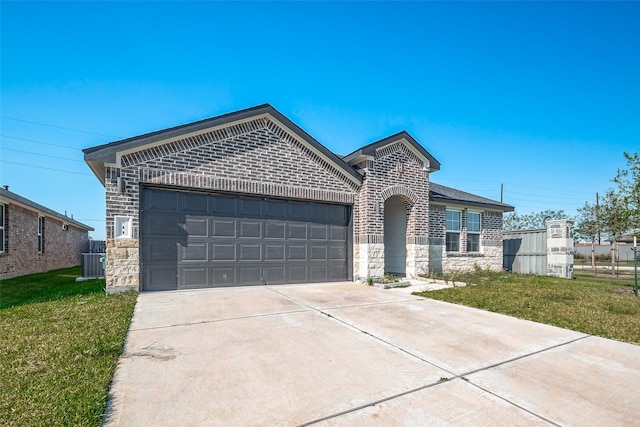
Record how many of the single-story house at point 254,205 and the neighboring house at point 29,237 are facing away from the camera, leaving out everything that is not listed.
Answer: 0

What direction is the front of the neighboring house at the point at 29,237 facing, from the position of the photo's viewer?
facing the viewer

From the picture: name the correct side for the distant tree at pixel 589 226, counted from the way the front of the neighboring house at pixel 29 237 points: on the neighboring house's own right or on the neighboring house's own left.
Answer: on the neighboring house's own left

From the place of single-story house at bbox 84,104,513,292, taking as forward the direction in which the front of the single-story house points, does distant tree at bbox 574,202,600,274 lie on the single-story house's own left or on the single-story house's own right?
on the single-story house's own left

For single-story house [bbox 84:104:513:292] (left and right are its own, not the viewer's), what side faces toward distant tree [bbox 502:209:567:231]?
left

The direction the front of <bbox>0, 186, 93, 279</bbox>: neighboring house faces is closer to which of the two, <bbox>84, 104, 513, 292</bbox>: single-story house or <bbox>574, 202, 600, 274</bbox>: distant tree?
the single-story house

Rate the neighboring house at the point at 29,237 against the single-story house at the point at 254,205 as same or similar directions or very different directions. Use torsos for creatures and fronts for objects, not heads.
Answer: same or similar directions

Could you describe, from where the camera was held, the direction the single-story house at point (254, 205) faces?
facing the viewer and to the right of the viewer
